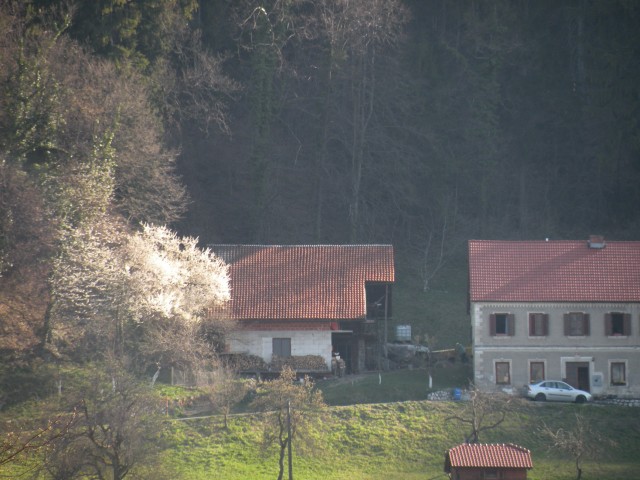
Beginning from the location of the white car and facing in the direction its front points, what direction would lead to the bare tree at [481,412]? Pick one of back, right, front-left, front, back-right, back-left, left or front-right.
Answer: back-right

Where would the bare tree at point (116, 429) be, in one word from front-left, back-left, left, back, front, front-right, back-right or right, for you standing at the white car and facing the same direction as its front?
back-right

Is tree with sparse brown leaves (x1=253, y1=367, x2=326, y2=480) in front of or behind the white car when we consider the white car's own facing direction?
behind

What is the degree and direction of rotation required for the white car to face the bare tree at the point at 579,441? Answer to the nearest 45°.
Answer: approximately 90° to its right

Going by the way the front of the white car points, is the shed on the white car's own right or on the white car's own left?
on the white car's own right

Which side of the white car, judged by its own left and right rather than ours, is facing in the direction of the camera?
right
